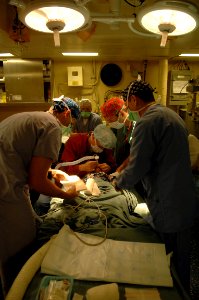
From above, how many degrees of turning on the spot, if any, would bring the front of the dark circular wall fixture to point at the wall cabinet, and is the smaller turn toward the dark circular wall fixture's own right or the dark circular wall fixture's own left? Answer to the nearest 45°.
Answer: approximately 45° to the dark circular wall fixture's own right

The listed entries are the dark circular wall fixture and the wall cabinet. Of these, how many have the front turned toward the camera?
2

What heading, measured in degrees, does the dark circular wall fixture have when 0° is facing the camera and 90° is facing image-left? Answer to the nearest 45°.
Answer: approximately 0°

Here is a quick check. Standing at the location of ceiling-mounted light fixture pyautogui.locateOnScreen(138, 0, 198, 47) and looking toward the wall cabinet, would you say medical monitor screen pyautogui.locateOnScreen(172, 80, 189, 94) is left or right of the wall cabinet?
right

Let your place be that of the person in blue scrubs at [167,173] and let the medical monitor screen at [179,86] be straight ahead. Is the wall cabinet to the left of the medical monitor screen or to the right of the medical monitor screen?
left

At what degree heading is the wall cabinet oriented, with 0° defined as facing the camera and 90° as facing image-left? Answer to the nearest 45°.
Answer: approximately 0°

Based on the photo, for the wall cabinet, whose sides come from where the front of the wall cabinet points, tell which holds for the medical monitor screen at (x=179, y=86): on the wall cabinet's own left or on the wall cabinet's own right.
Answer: on the wall cabinet's own left

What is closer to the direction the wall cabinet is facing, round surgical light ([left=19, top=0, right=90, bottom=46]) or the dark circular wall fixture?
the round surgical light

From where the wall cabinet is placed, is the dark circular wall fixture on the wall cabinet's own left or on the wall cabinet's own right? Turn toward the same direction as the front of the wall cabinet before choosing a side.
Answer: on the wall cabinet's own left
